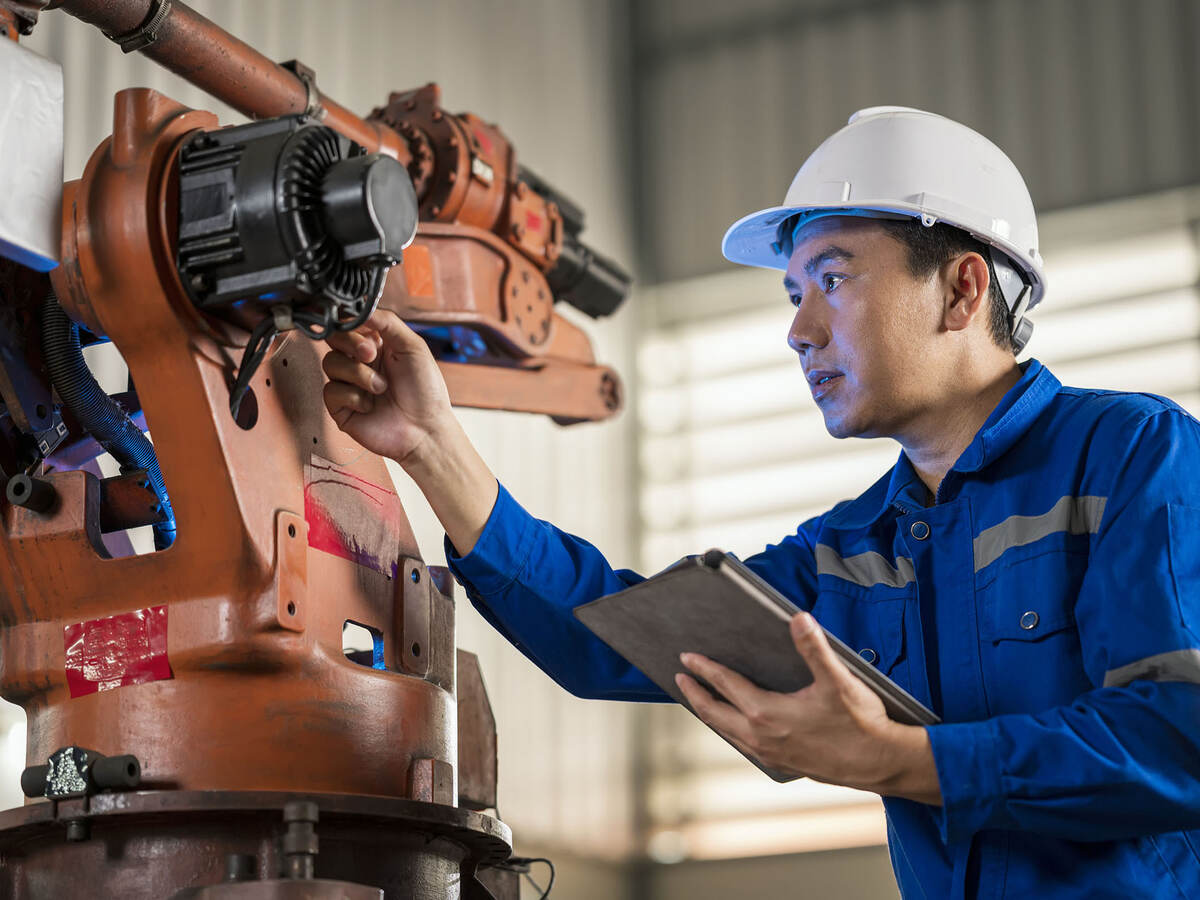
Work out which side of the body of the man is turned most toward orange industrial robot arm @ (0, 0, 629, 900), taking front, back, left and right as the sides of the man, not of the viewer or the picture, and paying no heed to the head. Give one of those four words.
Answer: front

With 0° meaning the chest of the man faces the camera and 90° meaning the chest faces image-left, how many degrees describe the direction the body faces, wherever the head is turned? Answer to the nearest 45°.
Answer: approximately 45°
